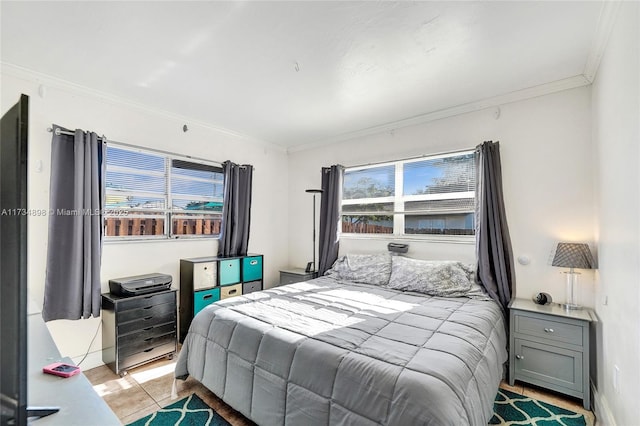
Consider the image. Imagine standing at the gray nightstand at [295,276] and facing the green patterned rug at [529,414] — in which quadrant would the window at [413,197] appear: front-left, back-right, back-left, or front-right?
front-left

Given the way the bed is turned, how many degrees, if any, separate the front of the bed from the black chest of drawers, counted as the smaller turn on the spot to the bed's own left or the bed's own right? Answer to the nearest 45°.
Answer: approximately 45° to the bed's own right

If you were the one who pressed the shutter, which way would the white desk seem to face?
facing to the right of the viewer

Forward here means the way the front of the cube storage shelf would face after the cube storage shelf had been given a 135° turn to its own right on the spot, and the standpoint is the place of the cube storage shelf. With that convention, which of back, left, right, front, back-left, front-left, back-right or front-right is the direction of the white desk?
left

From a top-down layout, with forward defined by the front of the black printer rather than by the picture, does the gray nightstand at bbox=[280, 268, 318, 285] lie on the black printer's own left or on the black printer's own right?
on the black printer's own left

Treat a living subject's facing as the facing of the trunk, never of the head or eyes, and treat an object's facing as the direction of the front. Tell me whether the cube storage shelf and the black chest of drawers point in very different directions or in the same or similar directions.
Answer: same or similar directions

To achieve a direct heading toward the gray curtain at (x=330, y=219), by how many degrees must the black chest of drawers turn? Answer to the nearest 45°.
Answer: approximately 45° to its left

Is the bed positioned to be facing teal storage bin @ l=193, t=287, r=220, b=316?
no

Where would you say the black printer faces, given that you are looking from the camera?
facing the viewer and to the right of the viewer

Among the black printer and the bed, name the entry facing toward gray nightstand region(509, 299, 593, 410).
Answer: the black printer

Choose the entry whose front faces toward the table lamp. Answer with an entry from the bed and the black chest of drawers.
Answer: the black chest of drawers

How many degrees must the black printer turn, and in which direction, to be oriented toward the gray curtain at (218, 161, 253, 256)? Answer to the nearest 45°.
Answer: approximately 90° to its left

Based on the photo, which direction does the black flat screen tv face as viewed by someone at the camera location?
facing to the right of the viewer

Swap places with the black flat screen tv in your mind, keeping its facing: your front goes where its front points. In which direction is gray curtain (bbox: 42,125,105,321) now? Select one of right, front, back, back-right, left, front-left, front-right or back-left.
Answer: left
